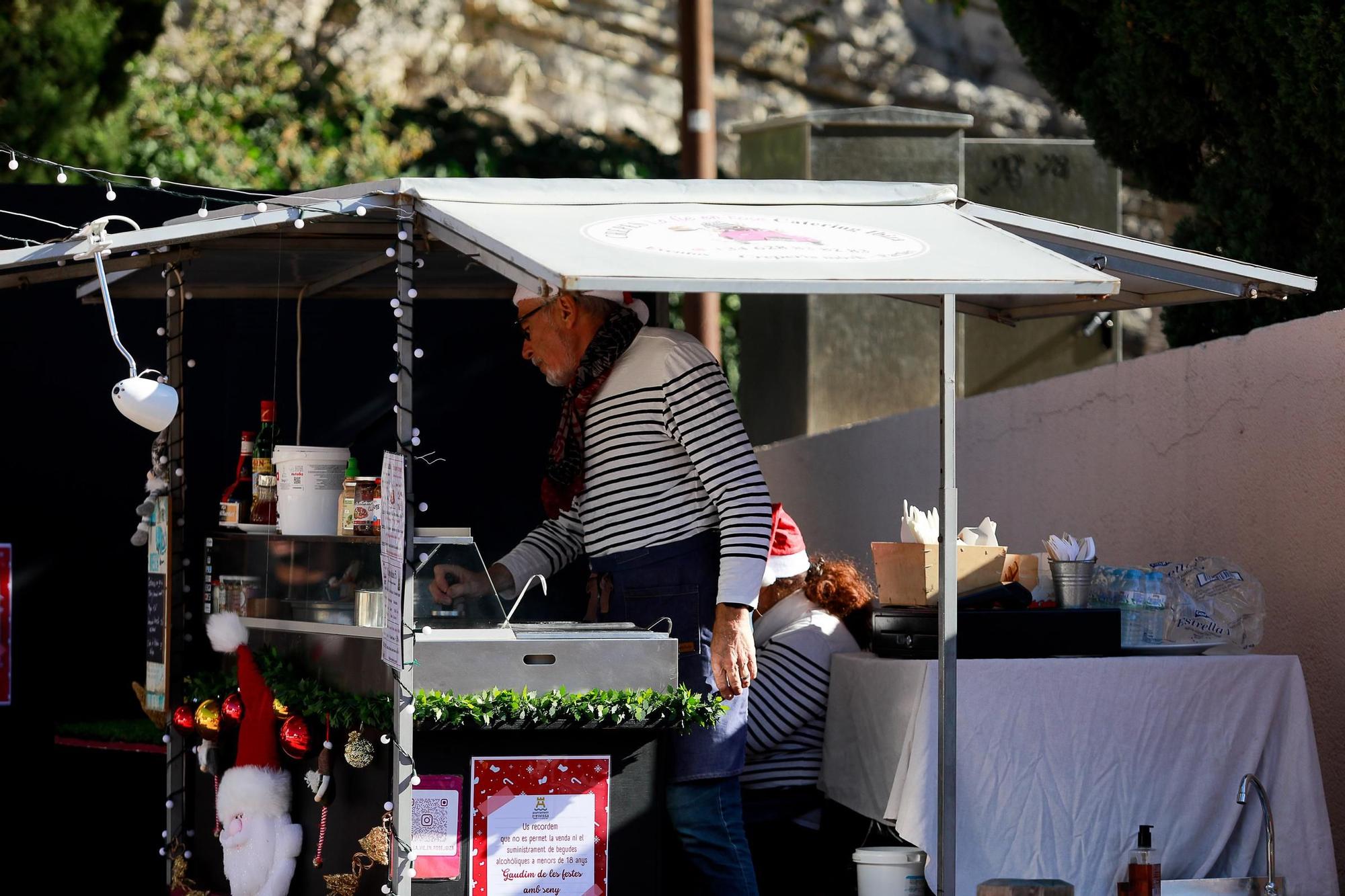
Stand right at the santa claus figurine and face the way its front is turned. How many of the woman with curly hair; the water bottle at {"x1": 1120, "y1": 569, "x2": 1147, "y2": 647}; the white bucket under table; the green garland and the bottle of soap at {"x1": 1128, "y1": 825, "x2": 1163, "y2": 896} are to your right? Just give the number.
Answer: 0

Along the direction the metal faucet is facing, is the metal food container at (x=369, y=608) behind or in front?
in front

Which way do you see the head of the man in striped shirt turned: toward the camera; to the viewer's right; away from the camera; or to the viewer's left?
to the viewer's left

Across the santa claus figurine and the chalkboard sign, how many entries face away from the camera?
0

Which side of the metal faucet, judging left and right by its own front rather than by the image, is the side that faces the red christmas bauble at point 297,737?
front

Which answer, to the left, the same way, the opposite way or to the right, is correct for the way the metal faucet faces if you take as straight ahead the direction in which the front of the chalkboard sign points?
to the right

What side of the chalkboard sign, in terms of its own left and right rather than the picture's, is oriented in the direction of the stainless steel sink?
left

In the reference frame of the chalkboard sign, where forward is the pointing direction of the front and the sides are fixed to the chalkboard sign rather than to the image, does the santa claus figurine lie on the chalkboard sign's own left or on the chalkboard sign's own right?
on the chalkboard sign's own left

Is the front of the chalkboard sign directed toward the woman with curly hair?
no

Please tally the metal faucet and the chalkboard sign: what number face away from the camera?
0

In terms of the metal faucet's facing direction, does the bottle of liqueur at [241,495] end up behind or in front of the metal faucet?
in front

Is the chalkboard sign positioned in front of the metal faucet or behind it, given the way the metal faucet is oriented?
in front

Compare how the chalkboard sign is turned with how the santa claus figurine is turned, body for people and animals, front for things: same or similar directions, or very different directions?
same or similar directions

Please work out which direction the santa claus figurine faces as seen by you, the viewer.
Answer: facing the viewer and to the left of the viewer

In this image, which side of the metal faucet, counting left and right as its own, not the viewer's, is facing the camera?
left
